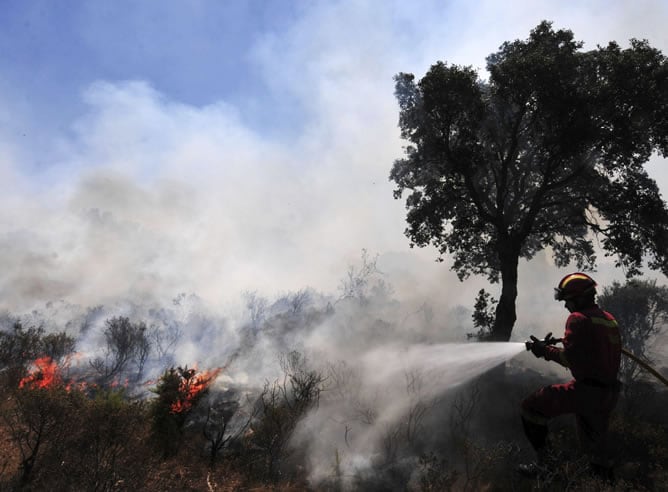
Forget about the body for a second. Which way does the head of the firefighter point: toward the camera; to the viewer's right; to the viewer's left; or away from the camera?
to the viewer's left

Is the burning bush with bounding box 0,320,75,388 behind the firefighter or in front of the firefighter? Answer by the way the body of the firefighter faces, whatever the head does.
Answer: in front

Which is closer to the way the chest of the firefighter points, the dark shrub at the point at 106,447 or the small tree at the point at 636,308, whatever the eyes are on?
the dark shrub

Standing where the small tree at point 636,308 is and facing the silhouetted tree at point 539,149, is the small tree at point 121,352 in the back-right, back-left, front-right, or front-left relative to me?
front-right

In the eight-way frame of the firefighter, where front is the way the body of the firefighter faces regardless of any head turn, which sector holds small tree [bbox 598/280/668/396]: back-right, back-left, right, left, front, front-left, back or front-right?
right

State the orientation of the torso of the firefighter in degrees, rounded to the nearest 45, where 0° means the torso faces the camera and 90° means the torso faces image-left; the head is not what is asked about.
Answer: approximately 90°

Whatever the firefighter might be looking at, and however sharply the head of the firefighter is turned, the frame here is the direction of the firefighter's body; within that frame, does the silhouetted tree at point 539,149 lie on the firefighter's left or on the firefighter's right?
on the firefighter's right

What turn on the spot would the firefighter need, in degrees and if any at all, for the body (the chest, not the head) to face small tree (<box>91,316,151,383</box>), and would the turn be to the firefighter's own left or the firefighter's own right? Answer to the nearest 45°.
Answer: approximately 45° to the firefighter's own right

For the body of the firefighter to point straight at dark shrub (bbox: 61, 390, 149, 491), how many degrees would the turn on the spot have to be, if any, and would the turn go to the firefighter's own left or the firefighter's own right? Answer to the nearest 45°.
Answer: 0° — they already face it

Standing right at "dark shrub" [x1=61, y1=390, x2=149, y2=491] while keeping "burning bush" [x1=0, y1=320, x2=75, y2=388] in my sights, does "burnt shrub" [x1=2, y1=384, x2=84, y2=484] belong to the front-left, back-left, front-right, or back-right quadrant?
front-left
